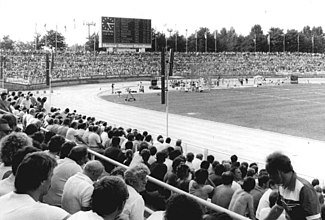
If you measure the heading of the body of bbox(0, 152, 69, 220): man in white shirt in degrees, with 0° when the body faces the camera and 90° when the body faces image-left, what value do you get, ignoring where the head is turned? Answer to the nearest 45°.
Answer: approximately 225°

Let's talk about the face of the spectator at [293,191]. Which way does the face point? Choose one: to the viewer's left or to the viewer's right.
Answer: to the viewer's left

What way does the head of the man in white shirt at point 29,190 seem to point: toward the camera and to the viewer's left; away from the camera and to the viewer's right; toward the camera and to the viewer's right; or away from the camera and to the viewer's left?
away from the camera and to the viewer's right

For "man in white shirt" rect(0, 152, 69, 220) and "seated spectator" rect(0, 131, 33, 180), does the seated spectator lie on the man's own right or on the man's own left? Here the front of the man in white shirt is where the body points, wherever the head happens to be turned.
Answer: on the man's own left

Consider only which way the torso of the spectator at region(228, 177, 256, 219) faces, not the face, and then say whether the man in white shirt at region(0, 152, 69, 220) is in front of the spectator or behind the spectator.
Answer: behind

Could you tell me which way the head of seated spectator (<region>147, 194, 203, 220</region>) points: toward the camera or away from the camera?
away from the camera

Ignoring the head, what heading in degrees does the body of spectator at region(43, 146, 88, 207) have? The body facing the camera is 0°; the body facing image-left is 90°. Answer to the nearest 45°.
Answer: approximately 225°

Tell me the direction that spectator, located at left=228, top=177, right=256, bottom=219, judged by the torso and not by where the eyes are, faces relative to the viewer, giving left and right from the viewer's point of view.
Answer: facing away from the viewer and to the right of the viewer

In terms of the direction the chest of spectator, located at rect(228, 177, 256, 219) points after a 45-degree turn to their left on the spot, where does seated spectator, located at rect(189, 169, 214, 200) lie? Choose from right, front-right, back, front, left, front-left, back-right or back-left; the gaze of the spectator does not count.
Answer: front-left

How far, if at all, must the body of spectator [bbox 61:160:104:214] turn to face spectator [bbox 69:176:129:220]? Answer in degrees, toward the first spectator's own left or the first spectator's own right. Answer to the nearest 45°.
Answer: approximately 135° to the first spectator's own right

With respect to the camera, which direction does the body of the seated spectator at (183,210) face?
away from the camera
